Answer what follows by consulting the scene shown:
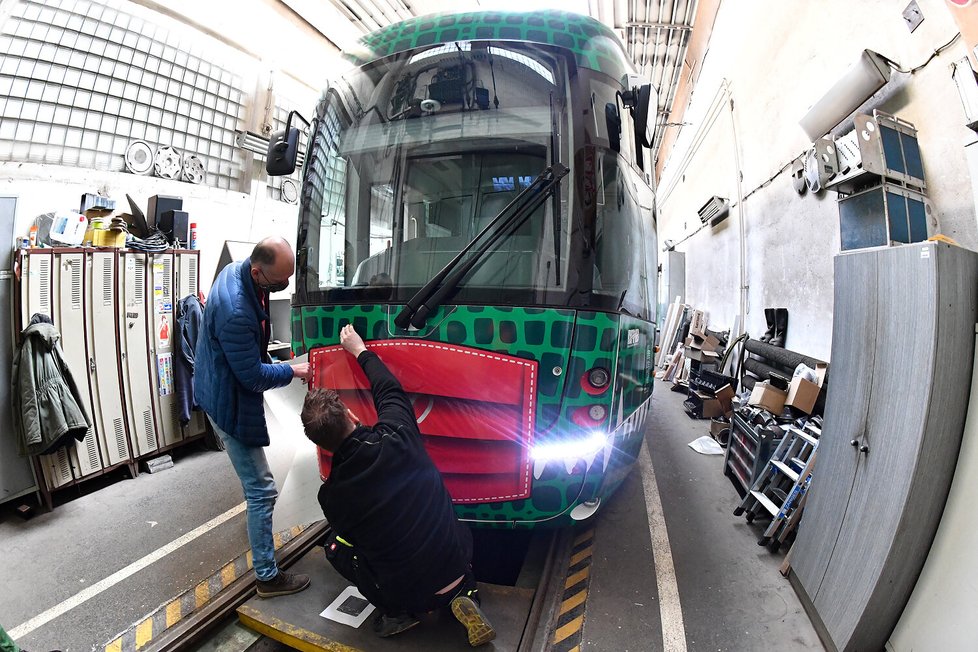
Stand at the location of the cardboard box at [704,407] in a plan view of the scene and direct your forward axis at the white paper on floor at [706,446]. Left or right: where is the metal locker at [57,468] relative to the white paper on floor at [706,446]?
right

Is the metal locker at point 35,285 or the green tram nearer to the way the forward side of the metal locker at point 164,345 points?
the green tram

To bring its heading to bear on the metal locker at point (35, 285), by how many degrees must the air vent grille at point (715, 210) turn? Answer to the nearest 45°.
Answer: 0° — it already faces it

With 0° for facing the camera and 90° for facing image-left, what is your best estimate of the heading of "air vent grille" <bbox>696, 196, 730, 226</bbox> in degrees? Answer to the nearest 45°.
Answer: approximately 45°

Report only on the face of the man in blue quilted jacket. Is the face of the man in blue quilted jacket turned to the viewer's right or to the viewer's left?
to the viewer's right

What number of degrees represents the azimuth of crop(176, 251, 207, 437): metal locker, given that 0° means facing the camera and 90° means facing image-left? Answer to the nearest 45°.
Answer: approximately 315°

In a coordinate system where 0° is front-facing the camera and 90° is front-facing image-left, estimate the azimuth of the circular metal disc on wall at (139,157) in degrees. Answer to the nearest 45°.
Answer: approximately 315°

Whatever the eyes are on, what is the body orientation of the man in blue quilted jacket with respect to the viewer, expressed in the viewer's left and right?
facing to the right of the viewer

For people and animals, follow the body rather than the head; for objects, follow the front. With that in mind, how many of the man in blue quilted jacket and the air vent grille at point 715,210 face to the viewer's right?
1

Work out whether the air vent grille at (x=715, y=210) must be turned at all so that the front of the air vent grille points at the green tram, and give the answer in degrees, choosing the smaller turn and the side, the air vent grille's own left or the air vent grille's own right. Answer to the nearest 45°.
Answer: approximately 45° to the air vent grille's own left
